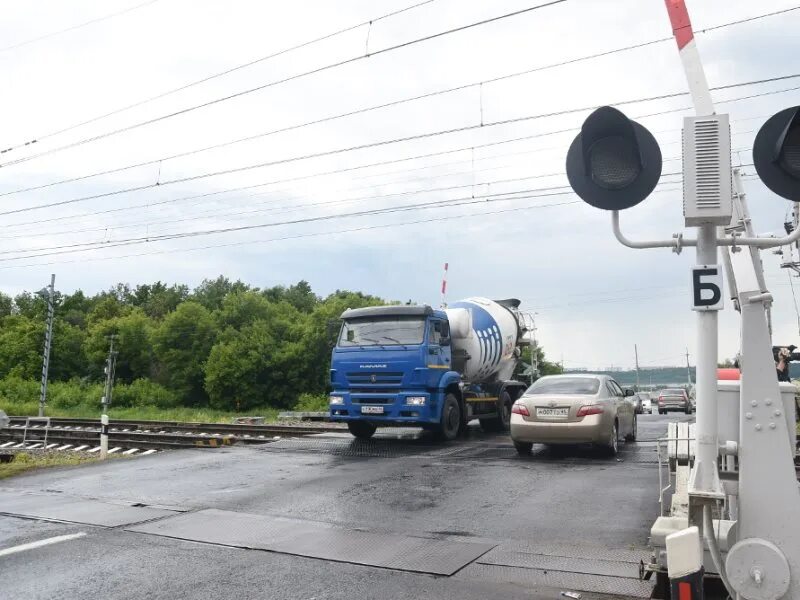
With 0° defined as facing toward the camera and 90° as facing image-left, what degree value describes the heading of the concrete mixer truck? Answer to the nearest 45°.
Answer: approximately 45°

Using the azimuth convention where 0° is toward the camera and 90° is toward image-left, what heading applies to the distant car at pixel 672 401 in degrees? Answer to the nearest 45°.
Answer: approximately 180°

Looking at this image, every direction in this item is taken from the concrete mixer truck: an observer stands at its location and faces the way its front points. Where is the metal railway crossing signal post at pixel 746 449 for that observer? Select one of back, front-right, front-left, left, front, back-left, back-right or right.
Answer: front-left

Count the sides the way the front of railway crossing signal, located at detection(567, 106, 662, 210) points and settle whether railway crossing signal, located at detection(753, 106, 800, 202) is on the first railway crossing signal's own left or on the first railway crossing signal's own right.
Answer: on the first railway crossing signal's own left

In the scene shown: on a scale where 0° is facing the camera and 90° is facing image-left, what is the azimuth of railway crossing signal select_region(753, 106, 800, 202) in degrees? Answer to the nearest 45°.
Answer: approximately 0°

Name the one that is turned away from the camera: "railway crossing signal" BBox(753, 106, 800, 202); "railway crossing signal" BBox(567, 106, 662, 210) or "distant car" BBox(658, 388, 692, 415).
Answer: the distant car

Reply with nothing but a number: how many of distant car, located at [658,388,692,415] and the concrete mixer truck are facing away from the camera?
1

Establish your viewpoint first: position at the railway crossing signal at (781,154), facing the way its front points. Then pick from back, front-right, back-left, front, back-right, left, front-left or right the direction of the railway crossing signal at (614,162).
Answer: right

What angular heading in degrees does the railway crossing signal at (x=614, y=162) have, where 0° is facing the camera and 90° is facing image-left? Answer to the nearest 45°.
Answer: approximately 0°

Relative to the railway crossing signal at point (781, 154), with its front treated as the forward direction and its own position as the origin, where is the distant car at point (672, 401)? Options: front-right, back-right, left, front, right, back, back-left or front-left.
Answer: back

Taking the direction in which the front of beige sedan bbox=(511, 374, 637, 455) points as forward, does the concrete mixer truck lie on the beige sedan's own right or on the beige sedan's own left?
on the beige sedan's own left

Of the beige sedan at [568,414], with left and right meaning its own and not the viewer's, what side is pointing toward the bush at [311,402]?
left

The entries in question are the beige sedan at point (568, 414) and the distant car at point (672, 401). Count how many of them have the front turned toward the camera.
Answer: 0
